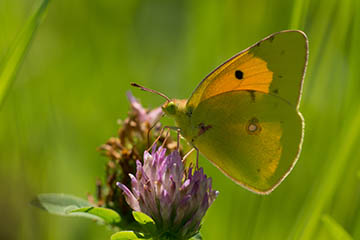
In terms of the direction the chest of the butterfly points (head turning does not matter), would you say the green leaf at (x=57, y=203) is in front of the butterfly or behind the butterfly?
in front

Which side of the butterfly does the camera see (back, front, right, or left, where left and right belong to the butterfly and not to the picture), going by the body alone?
left

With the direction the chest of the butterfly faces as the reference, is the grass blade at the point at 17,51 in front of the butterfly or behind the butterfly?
in front

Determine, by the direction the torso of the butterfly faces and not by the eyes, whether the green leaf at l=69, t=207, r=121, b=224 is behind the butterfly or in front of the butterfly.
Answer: in front

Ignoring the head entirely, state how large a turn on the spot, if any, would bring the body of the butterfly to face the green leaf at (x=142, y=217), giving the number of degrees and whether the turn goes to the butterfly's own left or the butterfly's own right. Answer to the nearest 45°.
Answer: approximately 45° to the butterfly's own left

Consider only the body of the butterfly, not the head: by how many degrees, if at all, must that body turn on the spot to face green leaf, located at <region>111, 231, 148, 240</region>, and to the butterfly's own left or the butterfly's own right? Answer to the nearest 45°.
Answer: approximately 45° to the butterfly's own left
